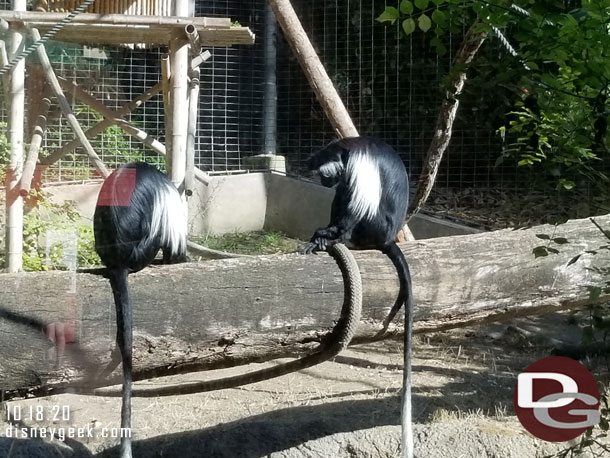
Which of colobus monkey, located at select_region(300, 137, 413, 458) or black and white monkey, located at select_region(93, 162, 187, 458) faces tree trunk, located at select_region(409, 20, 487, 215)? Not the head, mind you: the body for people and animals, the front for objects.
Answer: the black and white monkey

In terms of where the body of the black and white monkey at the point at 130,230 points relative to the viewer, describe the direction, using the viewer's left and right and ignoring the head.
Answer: facing away from the viewer and to the right of the viewer

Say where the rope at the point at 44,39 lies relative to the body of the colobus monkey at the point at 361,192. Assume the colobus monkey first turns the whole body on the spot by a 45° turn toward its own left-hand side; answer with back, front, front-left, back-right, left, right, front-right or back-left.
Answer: front-right

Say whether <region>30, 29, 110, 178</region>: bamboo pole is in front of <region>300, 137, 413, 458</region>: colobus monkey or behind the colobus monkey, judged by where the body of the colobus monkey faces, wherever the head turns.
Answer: in front

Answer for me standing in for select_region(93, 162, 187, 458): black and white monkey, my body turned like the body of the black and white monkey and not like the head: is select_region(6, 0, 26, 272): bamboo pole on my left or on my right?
on my left

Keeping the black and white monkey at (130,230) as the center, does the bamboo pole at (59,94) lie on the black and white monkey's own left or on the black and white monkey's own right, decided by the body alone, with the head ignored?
on the black and white monkey's own left

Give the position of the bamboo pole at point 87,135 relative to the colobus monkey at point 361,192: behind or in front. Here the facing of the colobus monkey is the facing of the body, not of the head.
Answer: in front
